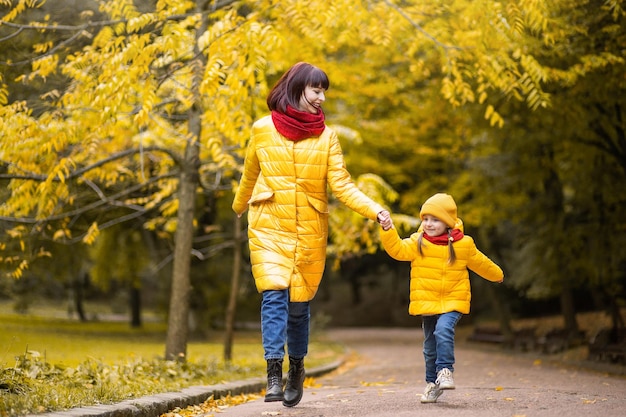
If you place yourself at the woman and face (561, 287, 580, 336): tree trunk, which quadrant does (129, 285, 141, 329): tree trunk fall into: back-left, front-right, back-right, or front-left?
front-left

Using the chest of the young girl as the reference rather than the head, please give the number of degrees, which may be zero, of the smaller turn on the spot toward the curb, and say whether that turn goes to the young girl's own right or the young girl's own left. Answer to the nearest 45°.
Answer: approximately 90° to the young girl's own right

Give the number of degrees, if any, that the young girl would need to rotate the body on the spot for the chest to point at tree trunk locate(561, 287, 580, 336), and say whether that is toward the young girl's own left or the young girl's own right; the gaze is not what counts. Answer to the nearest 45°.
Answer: approximately 180°

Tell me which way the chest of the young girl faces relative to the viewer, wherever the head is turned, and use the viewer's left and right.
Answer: facing the viewer

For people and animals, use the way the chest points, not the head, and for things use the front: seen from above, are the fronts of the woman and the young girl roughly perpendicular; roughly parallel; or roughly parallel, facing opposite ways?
roughly parallel

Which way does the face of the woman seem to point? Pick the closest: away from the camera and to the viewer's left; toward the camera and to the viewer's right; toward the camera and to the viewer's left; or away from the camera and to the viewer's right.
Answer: toward the camera and to the viewer's right

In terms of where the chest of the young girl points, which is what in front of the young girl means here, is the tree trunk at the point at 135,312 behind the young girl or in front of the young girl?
behind

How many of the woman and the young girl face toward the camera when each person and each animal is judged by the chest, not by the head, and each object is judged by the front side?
2

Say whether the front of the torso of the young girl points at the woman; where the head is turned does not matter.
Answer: no

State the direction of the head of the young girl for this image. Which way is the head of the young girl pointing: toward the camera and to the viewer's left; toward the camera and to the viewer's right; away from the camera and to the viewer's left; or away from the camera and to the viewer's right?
toward the camera and to the viewer's left

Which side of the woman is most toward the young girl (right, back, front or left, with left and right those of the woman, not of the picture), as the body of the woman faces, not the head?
left

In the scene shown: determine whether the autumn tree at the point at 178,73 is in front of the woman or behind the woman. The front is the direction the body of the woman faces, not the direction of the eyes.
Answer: behind

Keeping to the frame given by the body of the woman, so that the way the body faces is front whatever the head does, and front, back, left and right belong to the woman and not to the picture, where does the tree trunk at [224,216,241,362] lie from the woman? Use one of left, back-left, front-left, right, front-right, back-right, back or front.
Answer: back

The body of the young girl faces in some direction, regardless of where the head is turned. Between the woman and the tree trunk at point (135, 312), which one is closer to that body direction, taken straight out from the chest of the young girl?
the woman

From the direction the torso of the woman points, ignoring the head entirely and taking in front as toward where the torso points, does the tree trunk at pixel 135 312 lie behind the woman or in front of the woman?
behind

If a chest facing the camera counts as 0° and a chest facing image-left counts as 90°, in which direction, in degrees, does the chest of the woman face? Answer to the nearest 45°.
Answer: approximately 0°
